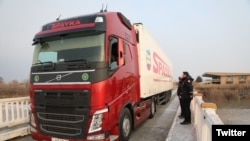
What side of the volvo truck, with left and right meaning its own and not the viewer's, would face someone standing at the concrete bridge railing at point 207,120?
left

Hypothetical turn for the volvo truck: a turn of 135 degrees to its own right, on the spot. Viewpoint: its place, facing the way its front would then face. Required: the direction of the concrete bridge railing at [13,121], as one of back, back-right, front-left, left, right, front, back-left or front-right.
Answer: front-left

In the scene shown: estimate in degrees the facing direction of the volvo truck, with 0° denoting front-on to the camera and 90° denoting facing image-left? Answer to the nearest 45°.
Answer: approximately 45°
